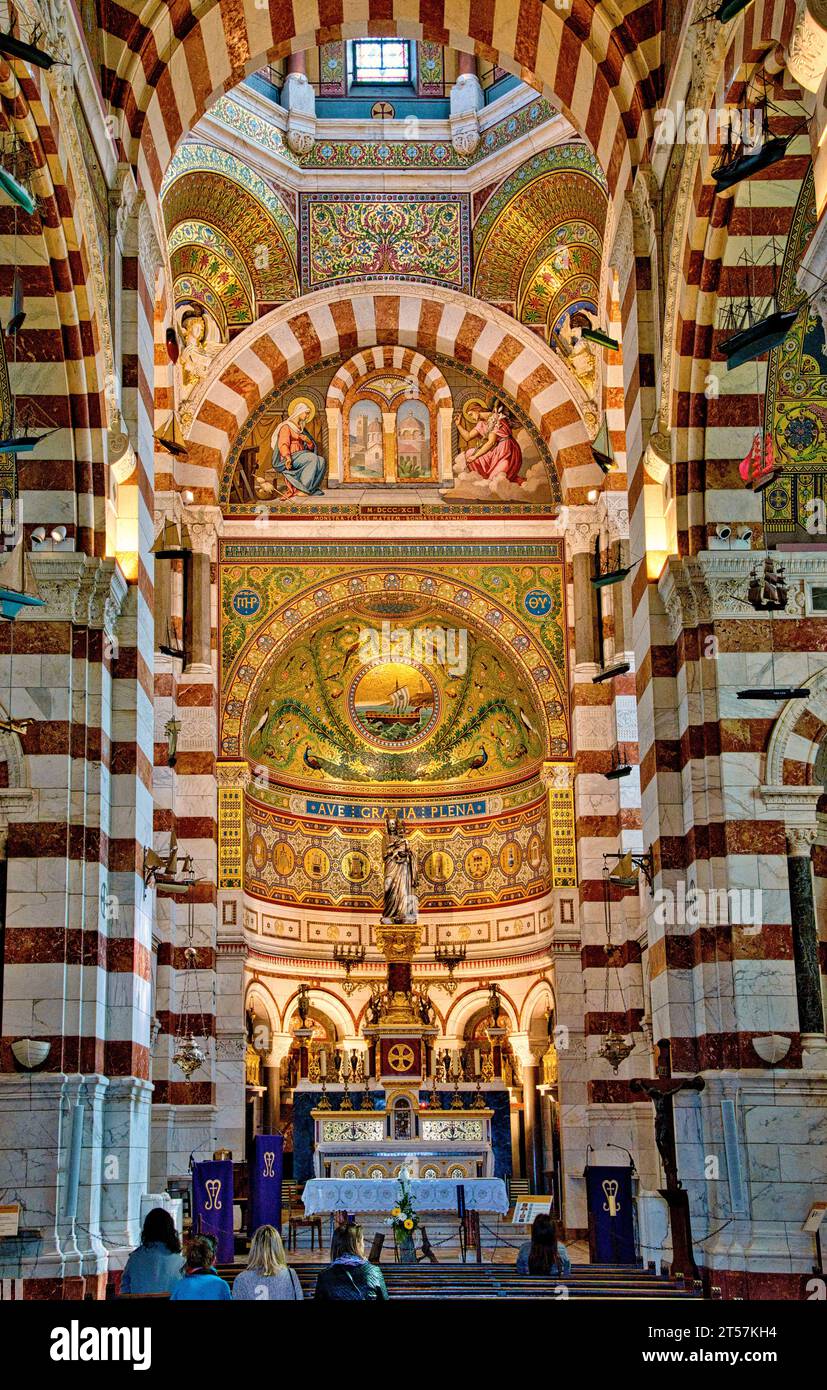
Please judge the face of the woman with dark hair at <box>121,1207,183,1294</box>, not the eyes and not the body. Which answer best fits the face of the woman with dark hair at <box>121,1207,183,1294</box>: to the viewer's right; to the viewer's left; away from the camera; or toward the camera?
away from the camera

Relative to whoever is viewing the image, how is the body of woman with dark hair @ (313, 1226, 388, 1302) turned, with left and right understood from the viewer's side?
facing away from the viewer

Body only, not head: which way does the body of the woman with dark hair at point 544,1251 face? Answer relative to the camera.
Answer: away from the camera

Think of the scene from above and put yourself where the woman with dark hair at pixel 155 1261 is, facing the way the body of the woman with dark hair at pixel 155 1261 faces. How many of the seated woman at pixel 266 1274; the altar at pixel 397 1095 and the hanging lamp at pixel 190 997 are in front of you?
2

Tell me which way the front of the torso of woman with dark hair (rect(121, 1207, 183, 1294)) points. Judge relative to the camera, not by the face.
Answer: away from the camera

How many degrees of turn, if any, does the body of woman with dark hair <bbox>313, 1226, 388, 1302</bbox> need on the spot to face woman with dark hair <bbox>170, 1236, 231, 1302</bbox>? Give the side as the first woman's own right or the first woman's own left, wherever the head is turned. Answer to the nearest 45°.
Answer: approximately 90° to the first woman's own left

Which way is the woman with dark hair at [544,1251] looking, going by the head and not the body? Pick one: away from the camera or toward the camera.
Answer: away from the camera

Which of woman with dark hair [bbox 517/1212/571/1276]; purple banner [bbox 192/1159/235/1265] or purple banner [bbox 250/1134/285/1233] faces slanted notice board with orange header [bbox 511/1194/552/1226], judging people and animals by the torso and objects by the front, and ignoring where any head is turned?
the woman with dark hair

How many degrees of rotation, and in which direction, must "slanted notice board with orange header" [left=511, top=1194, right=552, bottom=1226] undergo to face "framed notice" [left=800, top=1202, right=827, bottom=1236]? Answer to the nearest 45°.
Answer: approximately 45° to its left

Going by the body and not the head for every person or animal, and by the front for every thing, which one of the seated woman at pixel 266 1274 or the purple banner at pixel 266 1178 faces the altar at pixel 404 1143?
the seated woman
